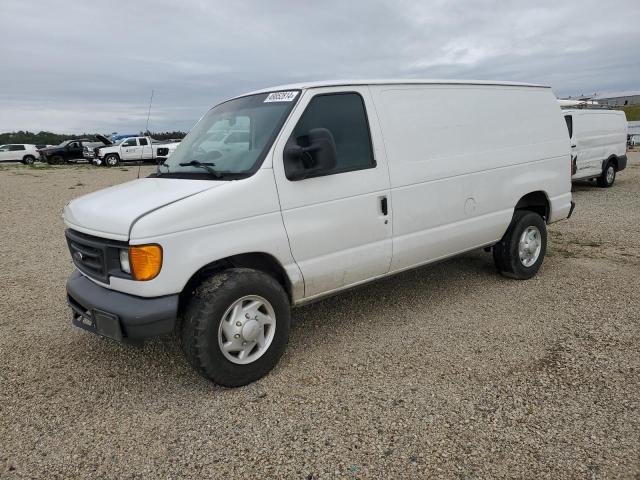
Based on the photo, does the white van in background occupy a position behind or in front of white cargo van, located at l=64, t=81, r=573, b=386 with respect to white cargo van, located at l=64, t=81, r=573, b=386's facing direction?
behind

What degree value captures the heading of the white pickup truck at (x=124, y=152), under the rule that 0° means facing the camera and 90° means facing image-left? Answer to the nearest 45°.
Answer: approximately 90°

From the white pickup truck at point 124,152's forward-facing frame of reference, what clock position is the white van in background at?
The white van in background is roughly at 8 o'clock from the white pickup truck.

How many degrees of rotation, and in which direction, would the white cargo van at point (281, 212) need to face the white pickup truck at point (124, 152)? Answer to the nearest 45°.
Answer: approximately 135° to its right
